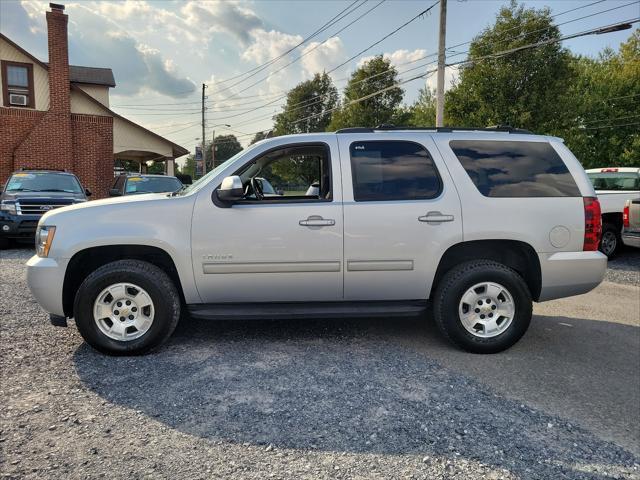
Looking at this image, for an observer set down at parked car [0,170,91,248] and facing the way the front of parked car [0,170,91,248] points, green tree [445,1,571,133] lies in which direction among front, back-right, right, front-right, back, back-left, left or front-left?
left

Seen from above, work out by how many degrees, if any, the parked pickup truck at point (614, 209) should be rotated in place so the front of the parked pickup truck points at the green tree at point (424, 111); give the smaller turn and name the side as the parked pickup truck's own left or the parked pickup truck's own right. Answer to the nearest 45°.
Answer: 0° — it already faces it

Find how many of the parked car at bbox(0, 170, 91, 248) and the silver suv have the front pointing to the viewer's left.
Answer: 1

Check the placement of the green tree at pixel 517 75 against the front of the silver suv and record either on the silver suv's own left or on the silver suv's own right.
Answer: on the silver suv's own right

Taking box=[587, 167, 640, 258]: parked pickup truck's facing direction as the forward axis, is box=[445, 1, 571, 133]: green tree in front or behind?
in front

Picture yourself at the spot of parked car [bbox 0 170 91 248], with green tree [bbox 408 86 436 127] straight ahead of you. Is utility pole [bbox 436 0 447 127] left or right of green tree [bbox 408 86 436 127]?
right

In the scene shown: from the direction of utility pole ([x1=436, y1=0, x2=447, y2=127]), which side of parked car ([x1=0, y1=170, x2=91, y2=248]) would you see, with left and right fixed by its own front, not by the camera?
left

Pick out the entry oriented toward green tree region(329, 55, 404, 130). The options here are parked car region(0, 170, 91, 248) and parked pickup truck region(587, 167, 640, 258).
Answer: parked pickup truck region(587, 167, 640, 258)

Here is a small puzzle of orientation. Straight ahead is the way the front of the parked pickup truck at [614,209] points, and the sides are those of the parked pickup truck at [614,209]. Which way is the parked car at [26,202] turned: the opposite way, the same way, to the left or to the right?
the opposite way

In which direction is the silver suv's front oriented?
to the viewer's left

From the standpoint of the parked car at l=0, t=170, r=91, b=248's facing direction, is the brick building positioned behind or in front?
behind

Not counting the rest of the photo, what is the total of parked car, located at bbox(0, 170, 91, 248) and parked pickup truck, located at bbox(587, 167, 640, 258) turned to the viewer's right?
0
